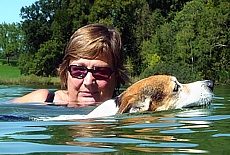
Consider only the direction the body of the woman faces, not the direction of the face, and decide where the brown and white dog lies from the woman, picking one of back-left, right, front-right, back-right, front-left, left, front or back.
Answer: left

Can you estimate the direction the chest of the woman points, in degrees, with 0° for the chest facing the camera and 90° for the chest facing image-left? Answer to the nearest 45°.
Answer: approximately 0°

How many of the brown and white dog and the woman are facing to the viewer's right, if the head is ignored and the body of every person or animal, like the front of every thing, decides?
1

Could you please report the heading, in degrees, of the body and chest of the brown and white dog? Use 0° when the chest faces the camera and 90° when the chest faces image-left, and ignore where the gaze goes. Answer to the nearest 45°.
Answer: approximately 270°

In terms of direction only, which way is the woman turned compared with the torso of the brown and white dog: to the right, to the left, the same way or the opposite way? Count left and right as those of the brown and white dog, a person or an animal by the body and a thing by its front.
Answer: to the right

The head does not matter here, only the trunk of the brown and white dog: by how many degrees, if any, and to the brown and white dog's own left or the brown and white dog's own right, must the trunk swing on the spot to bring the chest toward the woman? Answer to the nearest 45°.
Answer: approximately 180°
